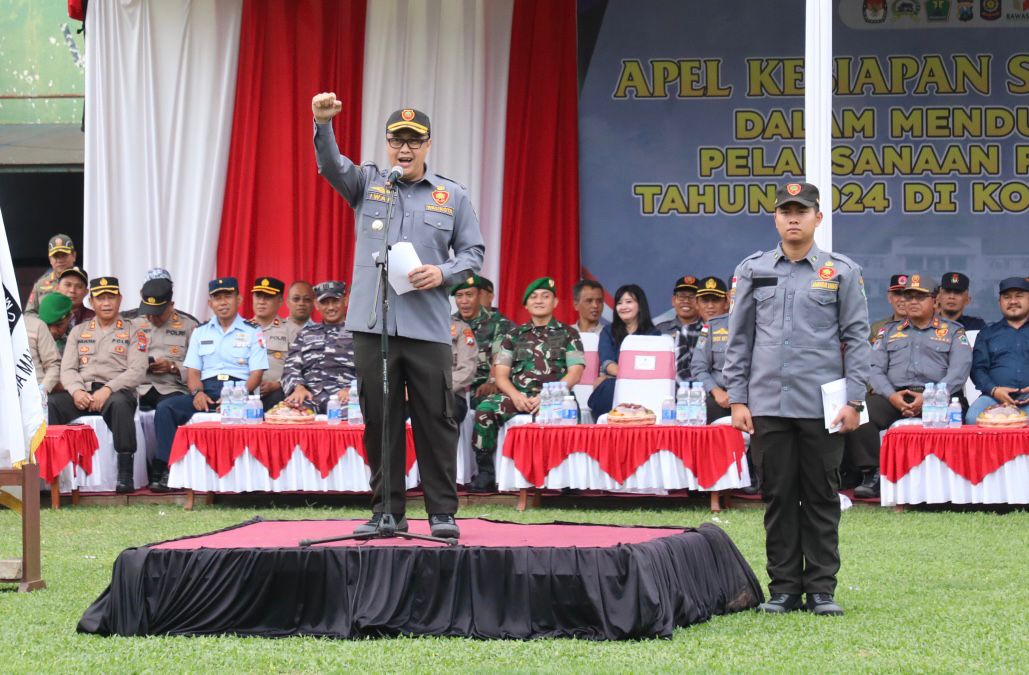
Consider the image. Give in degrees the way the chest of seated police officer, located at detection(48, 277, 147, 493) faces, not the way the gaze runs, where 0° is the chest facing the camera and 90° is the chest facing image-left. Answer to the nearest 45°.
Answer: approximately 0°

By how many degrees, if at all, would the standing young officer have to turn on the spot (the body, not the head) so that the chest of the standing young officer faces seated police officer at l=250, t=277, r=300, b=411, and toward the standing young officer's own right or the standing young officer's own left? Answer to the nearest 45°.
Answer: approximately 135° to the standing young officer's own right

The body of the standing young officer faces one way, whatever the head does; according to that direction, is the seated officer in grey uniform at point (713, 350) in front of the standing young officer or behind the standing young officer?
behind

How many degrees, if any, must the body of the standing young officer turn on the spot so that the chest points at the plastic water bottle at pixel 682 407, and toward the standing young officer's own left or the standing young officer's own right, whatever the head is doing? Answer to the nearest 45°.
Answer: approximately 180°

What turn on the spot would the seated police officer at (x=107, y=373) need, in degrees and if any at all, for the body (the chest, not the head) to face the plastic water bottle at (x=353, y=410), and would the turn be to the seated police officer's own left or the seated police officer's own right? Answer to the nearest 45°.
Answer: approximately 45° to the seated police officer's own left

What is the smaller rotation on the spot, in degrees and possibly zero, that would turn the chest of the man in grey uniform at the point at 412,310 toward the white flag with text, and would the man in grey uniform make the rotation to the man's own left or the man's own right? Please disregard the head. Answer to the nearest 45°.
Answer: approximately 90° to the man's own right

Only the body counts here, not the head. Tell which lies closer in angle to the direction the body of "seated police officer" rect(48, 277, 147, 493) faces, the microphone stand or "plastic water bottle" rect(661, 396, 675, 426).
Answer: the microphone stand

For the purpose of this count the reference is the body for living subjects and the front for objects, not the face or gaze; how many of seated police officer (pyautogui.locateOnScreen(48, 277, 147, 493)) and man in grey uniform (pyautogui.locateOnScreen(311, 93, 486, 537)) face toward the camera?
2
